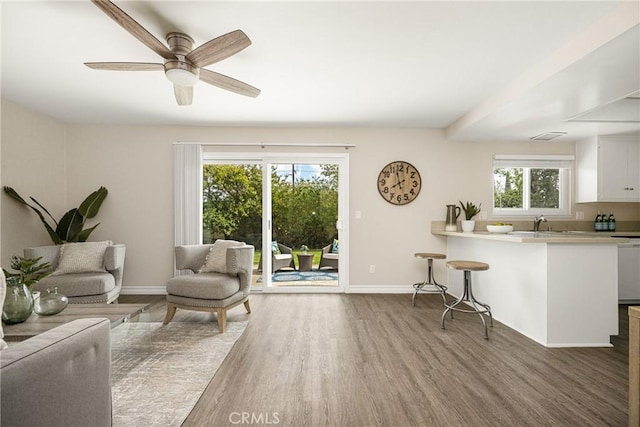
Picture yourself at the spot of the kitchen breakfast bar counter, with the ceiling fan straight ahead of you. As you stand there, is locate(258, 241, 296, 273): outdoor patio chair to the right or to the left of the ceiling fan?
right

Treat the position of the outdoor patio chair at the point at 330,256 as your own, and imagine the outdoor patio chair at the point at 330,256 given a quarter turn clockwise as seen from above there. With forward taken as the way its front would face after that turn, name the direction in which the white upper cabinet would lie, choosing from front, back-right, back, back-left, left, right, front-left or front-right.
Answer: back-right

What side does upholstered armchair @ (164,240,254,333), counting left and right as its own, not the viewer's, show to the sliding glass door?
back

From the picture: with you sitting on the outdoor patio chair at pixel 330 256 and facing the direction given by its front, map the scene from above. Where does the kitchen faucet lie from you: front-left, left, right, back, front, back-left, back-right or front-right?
back-left

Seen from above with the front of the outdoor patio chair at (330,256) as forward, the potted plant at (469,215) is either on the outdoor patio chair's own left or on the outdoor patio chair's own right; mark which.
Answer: on the outdoor patio chair's own left

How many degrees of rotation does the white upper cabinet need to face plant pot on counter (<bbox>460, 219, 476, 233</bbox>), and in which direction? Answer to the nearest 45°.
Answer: approximately 90° to its right
